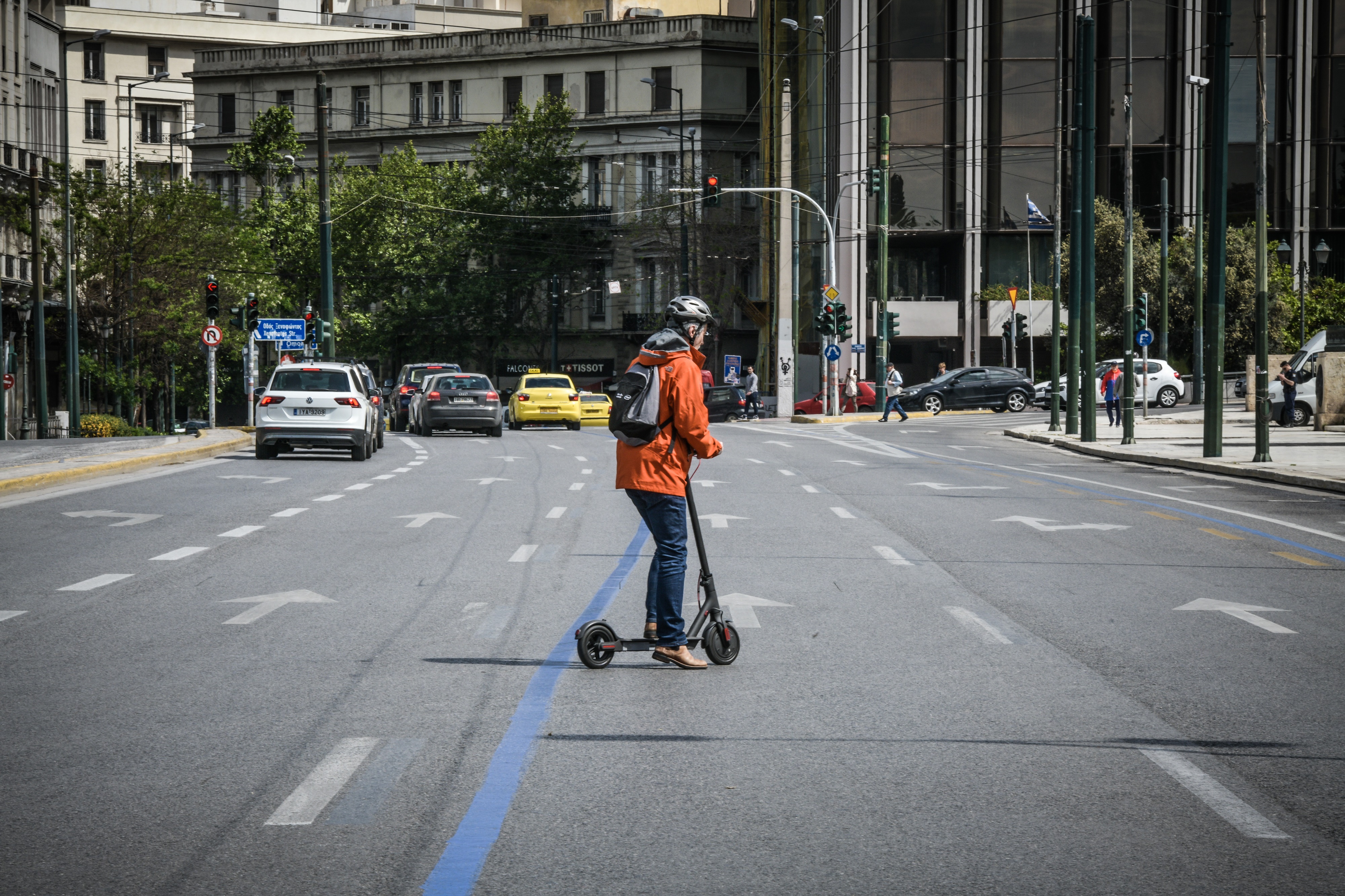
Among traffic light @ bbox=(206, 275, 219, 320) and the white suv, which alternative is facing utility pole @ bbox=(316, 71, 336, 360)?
the white suv

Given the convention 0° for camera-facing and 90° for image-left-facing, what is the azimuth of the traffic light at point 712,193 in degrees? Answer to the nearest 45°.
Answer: approximately 0°

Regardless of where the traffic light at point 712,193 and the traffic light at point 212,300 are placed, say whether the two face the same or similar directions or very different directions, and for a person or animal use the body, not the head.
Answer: same or similar directions

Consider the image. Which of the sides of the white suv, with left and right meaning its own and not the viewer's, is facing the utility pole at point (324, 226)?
front

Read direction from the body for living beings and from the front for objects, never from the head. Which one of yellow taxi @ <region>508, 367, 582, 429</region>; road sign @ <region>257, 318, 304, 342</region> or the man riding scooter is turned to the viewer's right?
the man riding scooter

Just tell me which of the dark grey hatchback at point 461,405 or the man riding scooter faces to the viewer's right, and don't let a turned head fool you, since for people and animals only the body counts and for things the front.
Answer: the man riding scooter

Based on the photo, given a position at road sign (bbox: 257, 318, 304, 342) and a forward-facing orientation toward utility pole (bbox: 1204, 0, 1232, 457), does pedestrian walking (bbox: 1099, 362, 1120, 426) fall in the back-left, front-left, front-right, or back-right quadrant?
front-left

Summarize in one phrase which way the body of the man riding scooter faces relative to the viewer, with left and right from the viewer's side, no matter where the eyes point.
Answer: facing to the right of the viewer

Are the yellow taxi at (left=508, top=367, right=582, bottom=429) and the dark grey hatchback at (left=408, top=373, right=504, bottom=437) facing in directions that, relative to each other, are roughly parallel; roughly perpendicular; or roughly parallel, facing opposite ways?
roughly parallel

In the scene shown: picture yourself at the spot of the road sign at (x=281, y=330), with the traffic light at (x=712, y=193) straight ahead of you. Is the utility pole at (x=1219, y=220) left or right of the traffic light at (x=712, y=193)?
right

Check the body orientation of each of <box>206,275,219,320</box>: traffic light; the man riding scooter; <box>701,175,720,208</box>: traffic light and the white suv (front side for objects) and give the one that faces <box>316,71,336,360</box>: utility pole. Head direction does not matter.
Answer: the white suv

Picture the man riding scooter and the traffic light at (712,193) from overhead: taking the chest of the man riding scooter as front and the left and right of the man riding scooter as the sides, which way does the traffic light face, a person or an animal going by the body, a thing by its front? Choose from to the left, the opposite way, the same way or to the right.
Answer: to the right

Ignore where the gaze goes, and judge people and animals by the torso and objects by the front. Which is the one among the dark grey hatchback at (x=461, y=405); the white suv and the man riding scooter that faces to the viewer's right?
the man riding scooter

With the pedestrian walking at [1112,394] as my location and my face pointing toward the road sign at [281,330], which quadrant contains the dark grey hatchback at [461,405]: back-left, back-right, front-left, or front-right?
front-left

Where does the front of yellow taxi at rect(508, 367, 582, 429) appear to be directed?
away from the camera

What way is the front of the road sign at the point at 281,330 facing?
toward the camera

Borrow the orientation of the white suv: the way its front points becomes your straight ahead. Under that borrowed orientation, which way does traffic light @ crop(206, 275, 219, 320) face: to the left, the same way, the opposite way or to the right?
the opposite way
